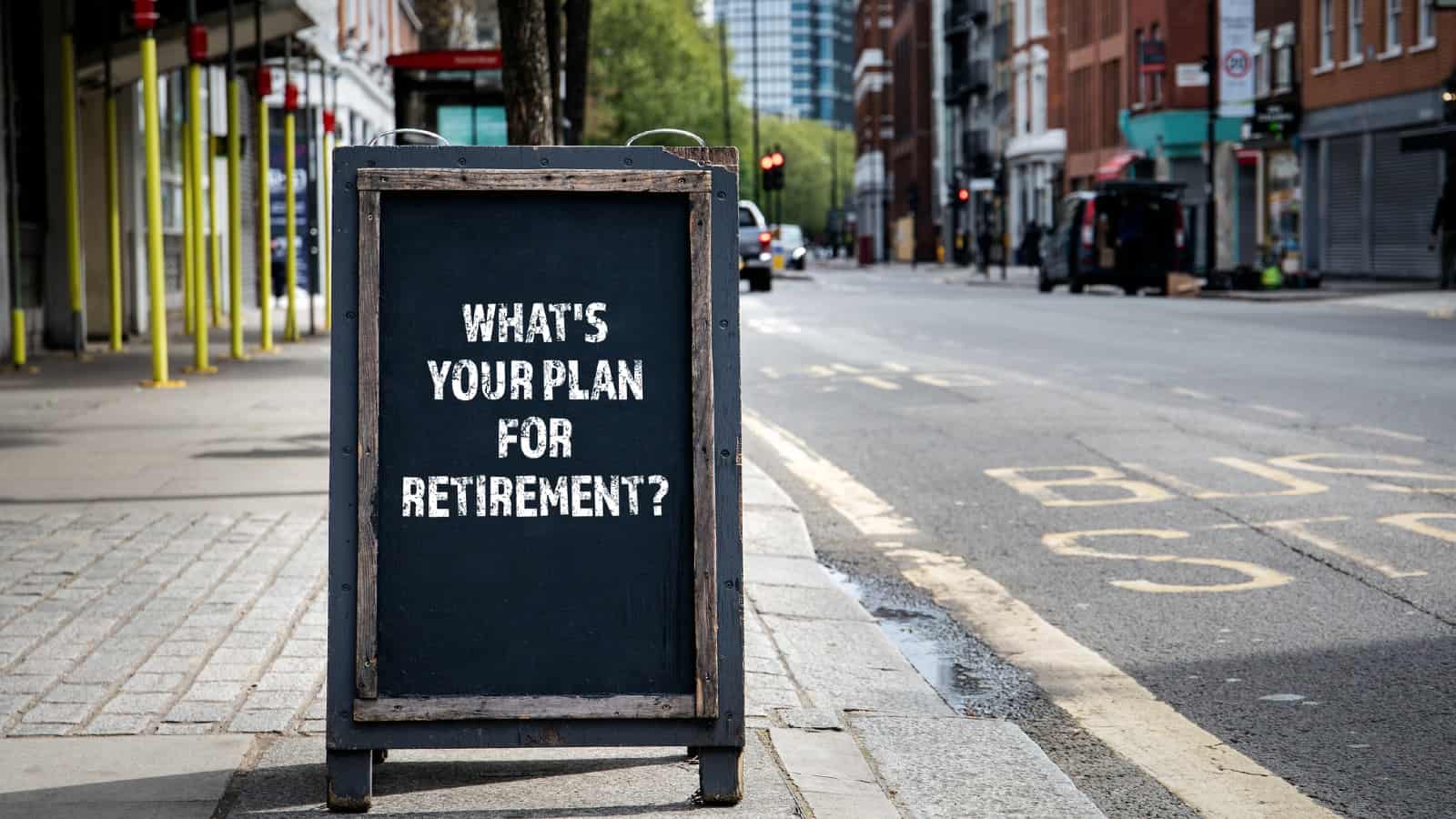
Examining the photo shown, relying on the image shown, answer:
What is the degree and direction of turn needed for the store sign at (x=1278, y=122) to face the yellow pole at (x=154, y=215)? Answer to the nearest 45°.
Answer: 0° — it already faces it

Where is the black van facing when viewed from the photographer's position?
facing away from the viewer and to the left of the viewer

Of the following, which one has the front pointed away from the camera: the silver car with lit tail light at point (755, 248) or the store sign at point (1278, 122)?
the silver car with lit tail light

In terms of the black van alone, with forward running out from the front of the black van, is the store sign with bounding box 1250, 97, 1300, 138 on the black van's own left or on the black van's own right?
on the black van's own right

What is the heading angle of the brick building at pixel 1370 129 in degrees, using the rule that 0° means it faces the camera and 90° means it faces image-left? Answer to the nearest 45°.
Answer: approximately 45°

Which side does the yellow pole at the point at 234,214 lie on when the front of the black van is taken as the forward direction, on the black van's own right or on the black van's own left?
on the black van's own left

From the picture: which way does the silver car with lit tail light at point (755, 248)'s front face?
away from the camera

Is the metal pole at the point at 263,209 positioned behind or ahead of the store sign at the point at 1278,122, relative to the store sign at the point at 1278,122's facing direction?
ahead

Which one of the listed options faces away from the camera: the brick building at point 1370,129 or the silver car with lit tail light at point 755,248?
the silver car with lit tail light

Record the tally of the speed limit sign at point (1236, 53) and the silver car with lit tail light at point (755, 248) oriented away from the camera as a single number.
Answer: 1

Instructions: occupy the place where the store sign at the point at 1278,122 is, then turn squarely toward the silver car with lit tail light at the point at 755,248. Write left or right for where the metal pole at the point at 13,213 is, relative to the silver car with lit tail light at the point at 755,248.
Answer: left

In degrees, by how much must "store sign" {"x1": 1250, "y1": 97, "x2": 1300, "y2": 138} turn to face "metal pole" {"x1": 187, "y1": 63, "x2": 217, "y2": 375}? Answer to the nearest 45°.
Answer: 0° — it already faces it

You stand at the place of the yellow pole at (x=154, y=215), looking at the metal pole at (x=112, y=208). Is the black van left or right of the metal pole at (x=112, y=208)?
right
